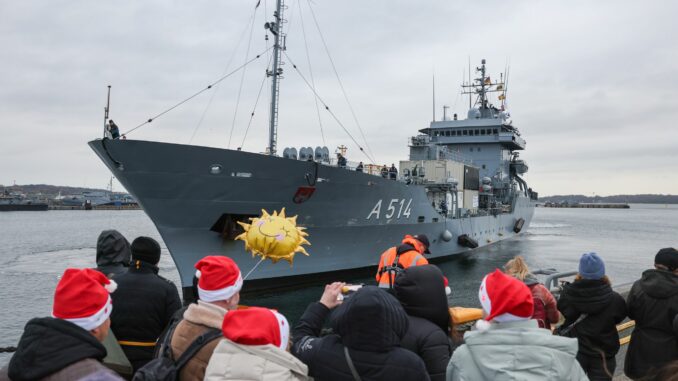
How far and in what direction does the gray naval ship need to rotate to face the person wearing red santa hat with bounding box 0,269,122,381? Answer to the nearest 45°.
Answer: approximately 45° to its left

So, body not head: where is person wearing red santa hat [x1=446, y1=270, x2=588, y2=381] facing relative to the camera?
away from the camera

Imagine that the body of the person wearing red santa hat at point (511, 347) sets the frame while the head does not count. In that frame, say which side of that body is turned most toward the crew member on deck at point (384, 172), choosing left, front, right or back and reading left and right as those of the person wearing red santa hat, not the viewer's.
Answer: front

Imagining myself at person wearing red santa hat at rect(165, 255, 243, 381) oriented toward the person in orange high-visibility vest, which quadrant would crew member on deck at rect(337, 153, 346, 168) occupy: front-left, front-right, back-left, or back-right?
front-left

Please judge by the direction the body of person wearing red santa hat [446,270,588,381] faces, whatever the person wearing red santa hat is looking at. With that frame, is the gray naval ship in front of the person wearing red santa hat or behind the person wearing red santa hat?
in front

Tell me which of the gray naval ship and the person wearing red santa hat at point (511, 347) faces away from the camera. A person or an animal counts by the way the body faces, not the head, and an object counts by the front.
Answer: the person wearing red santa hat

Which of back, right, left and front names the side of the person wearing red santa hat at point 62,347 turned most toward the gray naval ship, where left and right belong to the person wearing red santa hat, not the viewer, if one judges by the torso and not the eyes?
front

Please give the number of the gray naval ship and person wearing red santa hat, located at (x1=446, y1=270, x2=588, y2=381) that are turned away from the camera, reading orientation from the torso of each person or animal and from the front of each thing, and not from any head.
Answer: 1

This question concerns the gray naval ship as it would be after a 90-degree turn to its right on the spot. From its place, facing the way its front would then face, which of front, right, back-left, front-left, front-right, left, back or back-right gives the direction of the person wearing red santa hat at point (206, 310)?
back-left

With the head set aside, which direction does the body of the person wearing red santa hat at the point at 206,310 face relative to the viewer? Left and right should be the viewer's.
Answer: facing away from the viewer and to the right of the viewer

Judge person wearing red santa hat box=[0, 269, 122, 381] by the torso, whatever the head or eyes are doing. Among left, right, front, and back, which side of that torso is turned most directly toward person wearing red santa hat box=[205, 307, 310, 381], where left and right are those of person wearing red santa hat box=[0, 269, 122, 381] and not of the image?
right

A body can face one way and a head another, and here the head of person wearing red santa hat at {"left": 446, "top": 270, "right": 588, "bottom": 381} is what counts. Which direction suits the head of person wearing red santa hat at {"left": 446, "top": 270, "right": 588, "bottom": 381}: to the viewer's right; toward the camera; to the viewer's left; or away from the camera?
away from the camera

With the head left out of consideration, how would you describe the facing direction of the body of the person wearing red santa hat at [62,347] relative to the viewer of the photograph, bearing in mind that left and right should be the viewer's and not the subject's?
facing away from the viewer and to the right of the viewer

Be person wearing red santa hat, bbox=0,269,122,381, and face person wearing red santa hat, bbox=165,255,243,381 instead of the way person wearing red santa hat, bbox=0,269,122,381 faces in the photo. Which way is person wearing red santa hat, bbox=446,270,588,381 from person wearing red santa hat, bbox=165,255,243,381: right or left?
right
